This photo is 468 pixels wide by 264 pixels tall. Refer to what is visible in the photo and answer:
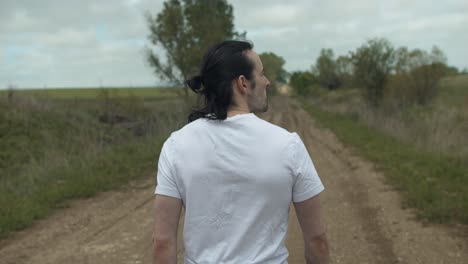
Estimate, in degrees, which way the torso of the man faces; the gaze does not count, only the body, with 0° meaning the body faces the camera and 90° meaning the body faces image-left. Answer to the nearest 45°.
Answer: approximately 180°

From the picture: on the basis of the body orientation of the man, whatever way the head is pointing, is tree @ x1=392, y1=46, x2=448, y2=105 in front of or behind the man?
in front

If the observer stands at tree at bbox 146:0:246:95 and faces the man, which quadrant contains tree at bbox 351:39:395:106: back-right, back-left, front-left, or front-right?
front-left

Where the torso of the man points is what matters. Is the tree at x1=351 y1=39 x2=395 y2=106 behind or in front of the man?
in front

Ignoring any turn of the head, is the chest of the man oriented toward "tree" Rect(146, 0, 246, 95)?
yes

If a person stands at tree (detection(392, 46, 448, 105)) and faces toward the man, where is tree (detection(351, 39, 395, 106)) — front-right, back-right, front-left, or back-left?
front-right

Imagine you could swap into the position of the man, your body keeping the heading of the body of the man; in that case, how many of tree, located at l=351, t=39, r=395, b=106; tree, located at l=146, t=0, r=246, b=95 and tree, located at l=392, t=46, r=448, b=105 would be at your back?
0
